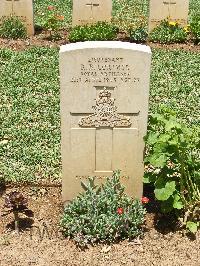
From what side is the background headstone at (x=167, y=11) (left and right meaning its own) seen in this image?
front

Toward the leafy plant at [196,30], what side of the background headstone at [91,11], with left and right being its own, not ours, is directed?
left

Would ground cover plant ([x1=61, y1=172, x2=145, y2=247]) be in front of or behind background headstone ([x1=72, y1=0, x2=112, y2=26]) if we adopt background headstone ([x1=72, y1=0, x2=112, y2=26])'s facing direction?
in front

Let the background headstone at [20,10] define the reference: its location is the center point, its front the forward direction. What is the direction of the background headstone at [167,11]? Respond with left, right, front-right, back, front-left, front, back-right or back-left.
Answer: left

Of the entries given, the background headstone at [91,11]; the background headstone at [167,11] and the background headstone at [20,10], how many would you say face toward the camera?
3

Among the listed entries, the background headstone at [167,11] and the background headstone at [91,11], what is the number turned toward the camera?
2

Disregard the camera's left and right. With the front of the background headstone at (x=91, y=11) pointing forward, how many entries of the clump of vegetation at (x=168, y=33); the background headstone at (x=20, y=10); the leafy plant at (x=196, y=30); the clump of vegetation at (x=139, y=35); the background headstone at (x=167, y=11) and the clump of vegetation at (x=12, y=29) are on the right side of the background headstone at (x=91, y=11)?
2

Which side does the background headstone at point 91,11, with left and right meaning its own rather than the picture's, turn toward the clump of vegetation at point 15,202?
front

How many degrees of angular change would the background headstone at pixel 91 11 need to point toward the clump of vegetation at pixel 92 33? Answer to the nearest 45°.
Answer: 0° — it already faces it

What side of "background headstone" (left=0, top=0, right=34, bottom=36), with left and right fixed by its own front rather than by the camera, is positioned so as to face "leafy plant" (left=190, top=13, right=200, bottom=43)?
left

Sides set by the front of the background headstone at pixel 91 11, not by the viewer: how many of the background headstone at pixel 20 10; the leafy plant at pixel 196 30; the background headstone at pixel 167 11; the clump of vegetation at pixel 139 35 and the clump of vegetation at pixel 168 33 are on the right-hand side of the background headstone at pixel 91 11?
1

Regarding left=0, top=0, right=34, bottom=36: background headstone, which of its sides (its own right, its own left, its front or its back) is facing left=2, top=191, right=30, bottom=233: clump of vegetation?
front

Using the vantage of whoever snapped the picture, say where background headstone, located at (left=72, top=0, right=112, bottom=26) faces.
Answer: facing the viewer

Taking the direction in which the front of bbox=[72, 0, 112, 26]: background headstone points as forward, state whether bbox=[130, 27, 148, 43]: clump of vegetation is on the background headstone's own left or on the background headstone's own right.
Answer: on the background headstone's own left

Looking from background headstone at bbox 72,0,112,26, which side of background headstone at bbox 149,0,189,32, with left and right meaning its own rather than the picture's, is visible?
right
